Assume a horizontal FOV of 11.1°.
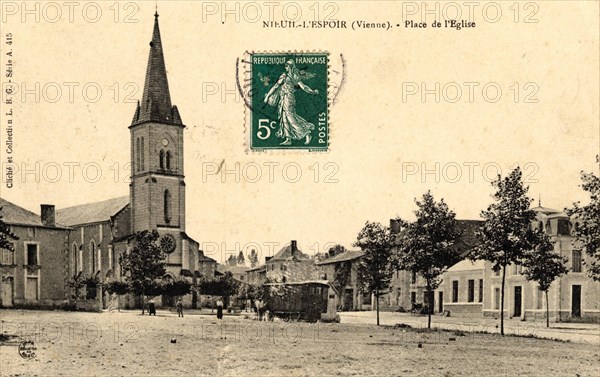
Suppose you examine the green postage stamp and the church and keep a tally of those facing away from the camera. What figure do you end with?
0

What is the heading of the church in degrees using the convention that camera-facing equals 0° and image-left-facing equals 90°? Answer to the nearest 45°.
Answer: approximately 315°

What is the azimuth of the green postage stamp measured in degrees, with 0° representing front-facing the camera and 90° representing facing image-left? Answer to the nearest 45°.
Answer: approximately 0°
